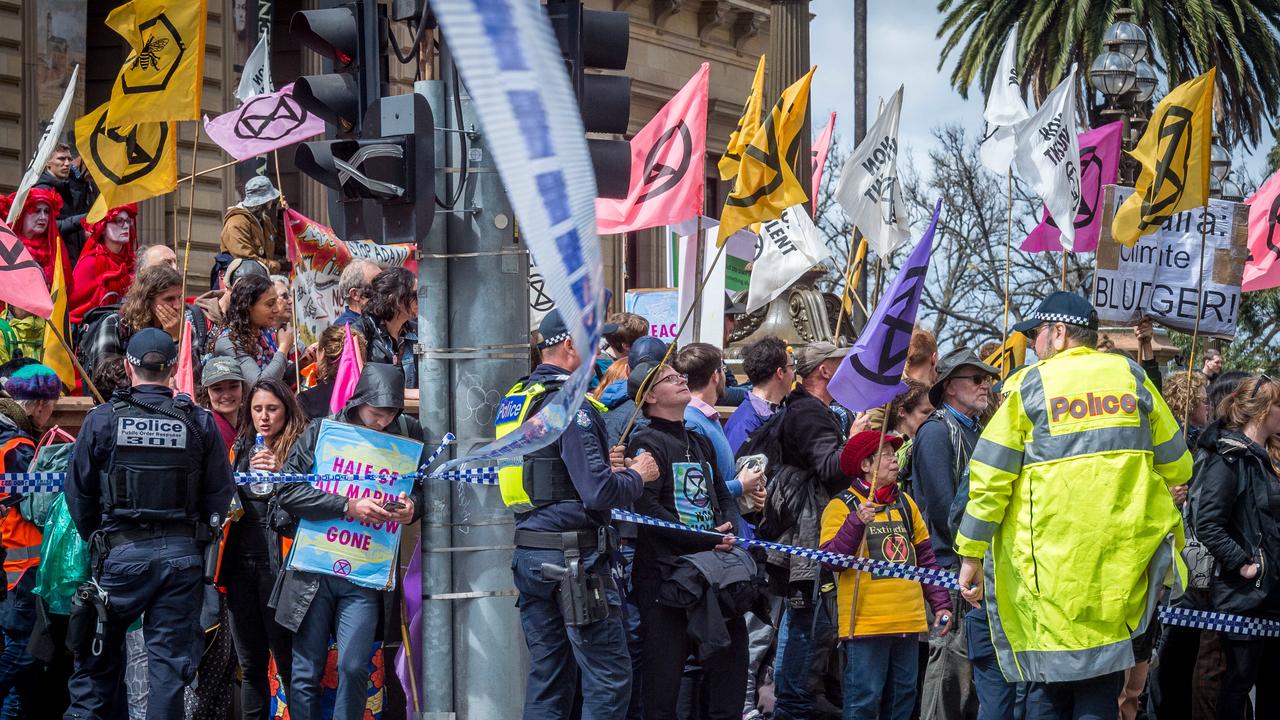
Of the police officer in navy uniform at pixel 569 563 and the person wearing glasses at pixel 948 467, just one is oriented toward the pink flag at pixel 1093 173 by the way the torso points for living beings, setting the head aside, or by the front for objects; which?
the police officer in navy uniform

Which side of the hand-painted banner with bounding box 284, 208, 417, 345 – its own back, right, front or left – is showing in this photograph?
front

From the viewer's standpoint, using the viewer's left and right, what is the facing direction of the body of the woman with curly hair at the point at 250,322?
facing the viewer and to the right of the viewer

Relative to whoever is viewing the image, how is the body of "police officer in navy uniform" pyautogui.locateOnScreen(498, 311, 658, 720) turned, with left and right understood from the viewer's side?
facing away from the viewer and to the right of the viewer

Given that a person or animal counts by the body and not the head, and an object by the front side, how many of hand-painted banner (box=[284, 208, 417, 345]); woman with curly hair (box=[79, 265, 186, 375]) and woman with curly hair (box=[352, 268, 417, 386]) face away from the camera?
0

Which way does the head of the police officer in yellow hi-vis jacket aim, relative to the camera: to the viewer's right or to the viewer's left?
to the viewer's left

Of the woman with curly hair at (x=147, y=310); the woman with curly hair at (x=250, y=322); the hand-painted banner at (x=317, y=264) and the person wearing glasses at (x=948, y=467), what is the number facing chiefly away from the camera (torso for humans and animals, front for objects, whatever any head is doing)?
0

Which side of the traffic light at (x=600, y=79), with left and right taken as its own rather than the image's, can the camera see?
right

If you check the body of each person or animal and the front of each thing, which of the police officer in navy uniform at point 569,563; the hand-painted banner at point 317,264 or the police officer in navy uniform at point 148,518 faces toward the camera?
the hand-painted banner

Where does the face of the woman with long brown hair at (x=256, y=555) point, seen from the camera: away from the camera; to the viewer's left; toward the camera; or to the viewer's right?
toward the camera

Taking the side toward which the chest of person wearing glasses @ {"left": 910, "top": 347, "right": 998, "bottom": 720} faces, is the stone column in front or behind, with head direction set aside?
behind

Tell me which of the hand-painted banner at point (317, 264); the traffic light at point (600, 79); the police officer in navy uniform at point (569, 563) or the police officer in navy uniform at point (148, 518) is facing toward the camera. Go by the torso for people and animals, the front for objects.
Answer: the hand-painted banner

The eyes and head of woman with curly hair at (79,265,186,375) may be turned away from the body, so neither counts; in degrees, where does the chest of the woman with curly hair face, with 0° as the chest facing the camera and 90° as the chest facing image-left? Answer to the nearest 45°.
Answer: approximately 315°

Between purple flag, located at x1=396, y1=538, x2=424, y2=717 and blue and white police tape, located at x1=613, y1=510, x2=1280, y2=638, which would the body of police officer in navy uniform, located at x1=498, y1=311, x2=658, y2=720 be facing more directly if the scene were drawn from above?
the blue and white police tape

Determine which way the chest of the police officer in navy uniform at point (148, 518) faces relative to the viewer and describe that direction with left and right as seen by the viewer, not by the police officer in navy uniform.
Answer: facing away from the viewer

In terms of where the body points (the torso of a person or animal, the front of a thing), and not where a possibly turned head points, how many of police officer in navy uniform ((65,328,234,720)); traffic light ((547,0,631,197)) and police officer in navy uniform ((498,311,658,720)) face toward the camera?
0
